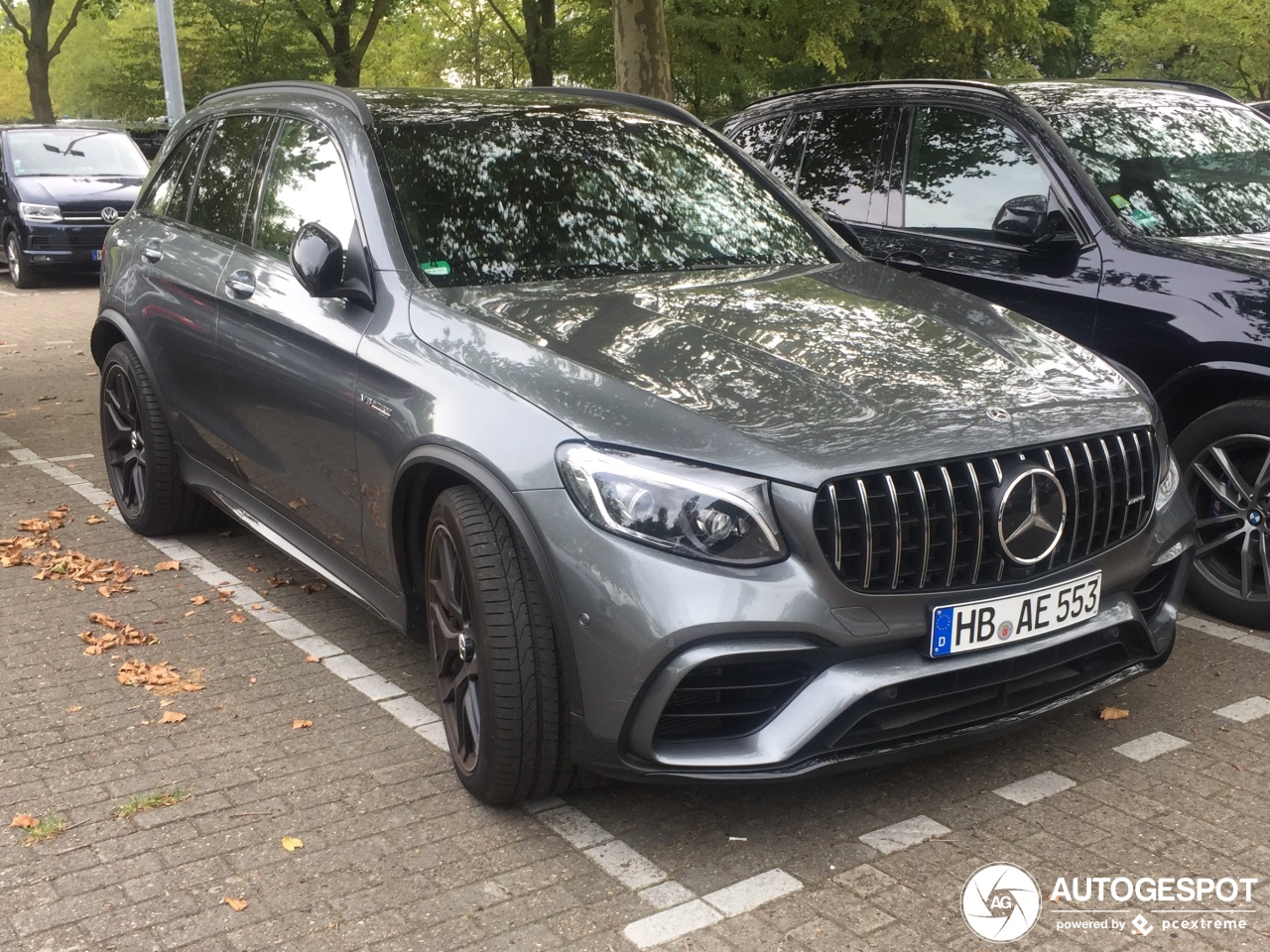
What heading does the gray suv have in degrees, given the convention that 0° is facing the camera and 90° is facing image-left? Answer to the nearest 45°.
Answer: approximately 315°

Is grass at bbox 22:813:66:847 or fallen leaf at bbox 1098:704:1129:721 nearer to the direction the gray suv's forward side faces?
the fallen leaf

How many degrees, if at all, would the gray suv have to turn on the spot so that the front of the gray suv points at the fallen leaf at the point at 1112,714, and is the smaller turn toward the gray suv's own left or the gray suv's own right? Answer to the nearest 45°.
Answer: approximately 45° to the gray suv's own left

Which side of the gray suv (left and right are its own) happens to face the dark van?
back

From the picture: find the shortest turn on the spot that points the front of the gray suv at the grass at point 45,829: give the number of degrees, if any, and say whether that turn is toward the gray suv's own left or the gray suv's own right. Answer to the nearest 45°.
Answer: approximately 135° to the gray suv's own right

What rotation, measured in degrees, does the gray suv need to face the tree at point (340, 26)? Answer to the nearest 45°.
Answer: approximately 135° to its left
